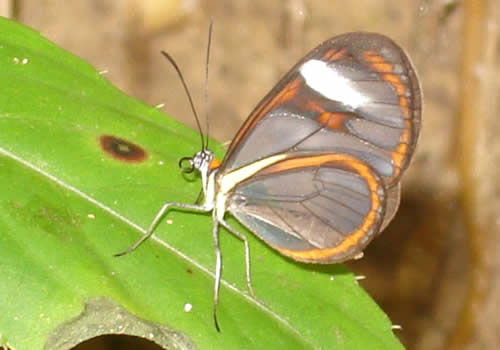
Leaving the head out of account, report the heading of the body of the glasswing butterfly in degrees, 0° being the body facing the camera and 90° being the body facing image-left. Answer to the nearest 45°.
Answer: approximately 90°
